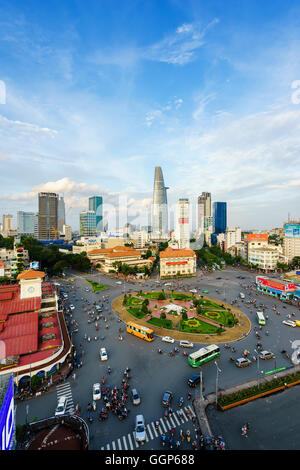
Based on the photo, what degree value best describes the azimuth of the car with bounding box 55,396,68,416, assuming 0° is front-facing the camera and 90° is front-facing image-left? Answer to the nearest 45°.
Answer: approximately 45°

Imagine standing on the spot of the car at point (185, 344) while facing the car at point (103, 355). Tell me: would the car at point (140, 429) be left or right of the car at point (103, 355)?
left

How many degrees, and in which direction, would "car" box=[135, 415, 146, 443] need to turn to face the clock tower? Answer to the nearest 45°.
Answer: approximately 135° to its right

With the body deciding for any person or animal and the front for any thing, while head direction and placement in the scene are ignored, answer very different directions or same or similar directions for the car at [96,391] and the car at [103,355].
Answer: same or similar directions

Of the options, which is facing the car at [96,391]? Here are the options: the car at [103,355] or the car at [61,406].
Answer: the car at [103,355]

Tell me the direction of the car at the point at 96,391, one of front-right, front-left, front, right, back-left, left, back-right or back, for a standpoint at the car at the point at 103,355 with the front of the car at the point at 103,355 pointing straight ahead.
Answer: front

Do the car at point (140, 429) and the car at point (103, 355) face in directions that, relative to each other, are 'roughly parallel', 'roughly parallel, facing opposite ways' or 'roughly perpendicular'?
roughly parallel

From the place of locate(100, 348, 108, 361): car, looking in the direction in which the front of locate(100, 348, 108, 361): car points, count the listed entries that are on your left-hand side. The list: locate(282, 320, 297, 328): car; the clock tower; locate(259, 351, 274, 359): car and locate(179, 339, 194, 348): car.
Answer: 3

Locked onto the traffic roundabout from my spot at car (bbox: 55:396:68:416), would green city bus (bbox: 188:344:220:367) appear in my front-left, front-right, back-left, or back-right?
front-right

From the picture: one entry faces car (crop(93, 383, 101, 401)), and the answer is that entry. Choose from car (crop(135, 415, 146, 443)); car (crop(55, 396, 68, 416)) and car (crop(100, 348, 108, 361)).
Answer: car (crop(100, 348, 108, 361))

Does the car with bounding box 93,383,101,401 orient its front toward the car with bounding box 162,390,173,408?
no

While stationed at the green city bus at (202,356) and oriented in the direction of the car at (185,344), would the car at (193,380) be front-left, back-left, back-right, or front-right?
back-left

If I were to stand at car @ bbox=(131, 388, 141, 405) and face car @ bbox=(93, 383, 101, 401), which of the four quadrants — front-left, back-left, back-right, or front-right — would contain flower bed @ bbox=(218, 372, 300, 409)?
back-right

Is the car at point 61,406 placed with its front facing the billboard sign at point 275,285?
no

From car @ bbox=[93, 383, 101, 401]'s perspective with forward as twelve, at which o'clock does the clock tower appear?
The clock tower is roughly at 5 o'clock from the car.

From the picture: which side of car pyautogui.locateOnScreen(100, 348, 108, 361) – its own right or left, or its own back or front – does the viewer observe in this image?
front

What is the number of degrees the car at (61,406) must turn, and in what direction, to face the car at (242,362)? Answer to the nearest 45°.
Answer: approximately 135° to its left

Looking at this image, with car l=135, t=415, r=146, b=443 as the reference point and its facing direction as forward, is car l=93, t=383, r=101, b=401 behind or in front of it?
behind

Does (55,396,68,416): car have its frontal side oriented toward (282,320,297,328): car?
no
